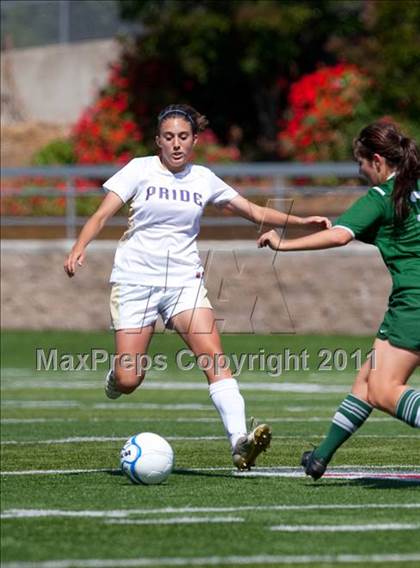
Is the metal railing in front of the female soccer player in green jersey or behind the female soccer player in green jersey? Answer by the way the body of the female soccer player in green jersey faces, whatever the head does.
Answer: in front

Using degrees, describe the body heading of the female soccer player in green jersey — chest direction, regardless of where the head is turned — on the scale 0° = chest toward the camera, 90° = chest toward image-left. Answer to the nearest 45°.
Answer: approximately 135°

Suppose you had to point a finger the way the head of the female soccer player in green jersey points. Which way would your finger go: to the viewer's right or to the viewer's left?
to the viewer's left

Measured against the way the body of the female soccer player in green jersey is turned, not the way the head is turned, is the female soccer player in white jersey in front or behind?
in front

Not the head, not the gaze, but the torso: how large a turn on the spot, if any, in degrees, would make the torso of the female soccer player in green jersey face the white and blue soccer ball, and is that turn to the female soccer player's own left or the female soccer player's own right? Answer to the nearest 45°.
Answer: approximately 45° to the female soccer player's own left

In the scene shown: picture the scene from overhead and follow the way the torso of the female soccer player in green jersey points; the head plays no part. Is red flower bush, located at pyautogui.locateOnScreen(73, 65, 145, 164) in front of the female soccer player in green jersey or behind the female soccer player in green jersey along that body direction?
in front
